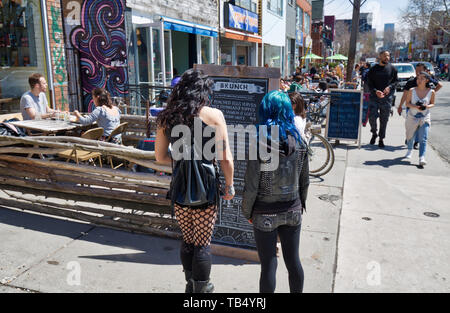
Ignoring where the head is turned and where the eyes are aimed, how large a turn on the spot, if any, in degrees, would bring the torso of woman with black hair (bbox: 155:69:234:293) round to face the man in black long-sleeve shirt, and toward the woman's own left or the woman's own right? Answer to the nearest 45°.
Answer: approximately 45° to the woman's own right

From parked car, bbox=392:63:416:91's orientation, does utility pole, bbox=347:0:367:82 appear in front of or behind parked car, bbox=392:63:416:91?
in front

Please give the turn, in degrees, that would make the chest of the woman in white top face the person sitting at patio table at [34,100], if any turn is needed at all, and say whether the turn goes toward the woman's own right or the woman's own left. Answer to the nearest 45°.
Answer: approximately 45° to the woman's own right

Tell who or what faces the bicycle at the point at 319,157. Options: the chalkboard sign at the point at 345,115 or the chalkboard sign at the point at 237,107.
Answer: the chalkboard sign at the point at 345,115

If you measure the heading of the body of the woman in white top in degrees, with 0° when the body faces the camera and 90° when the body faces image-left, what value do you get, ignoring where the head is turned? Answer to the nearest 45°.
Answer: approximately 0°

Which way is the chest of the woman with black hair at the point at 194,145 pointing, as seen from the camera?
away from the camera

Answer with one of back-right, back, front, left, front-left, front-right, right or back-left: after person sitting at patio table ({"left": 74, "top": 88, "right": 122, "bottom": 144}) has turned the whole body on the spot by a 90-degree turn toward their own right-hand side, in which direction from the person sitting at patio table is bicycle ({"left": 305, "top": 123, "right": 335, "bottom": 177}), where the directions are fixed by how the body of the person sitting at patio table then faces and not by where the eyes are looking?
front-right

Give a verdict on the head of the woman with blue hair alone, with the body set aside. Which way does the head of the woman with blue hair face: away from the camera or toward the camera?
away from the camera

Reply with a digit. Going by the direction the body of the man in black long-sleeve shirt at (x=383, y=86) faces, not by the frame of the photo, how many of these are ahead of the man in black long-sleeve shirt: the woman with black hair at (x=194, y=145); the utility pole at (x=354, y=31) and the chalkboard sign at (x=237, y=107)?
2

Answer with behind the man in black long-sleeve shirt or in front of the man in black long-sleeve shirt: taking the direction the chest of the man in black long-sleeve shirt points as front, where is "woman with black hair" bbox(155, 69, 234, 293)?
in front
